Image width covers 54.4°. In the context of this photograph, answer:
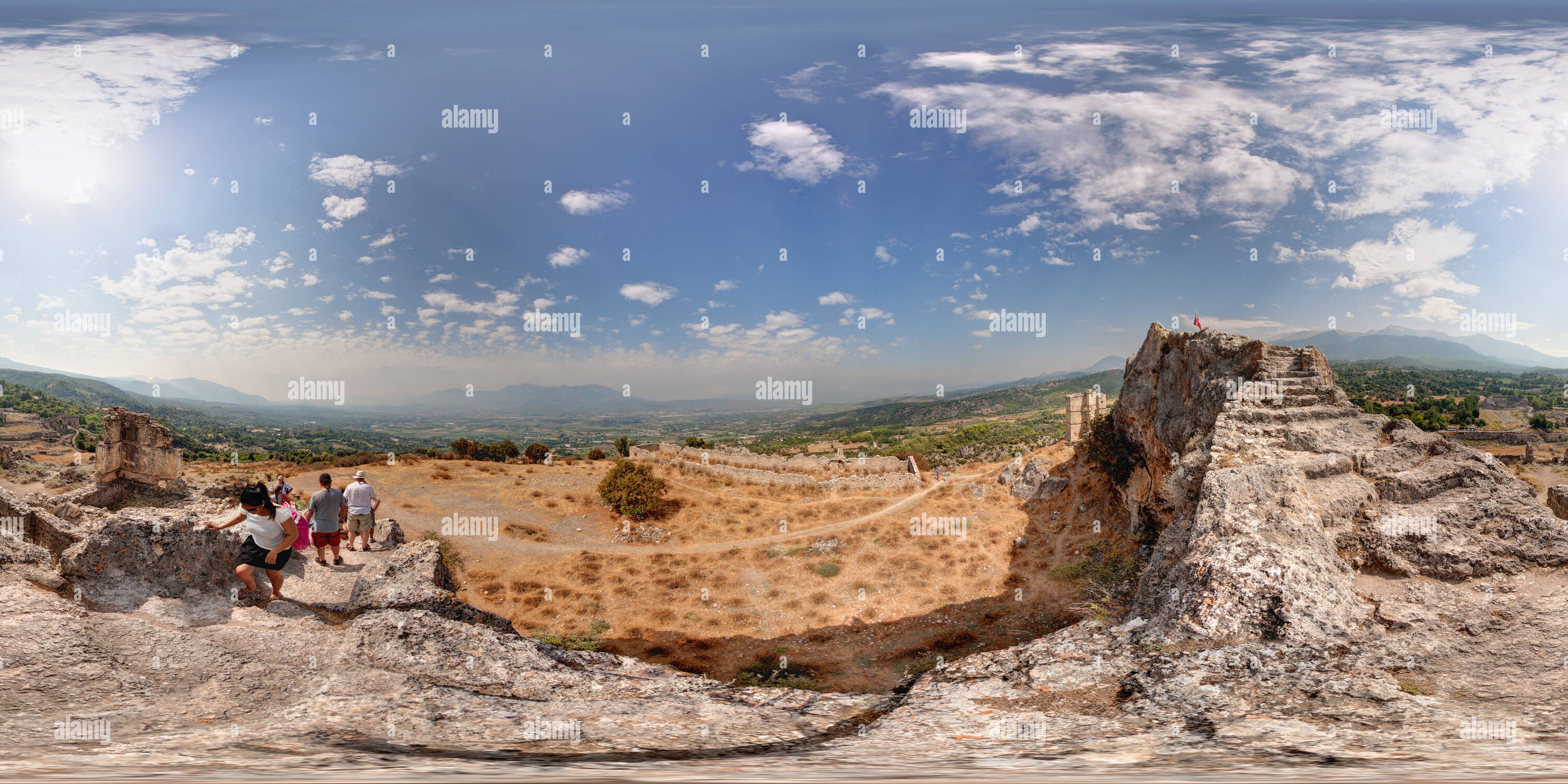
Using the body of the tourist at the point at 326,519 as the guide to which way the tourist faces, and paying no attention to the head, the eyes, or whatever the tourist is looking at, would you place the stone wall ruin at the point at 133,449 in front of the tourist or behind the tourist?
in front

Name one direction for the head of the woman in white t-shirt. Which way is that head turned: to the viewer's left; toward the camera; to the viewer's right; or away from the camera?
to the viewer's left

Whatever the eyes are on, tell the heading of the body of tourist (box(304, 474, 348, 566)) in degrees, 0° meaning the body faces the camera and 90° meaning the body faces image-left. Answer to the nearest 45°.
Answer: approximately 180°

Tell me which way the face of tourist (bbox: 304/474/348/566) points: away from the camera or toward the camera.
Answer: away from the camera

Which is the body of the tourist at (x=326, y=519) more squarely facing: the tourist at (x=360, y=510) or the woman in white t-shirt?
the tourist

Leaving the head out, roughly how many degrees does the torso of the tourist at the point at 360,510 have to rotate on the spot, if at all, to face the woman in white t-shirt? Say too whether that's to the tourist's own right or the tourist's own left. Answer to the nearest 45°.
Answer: approximately 180°

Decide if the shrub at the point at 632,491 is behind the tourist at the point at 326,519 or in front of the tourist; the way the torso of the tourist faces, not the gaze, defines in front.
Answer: in front
